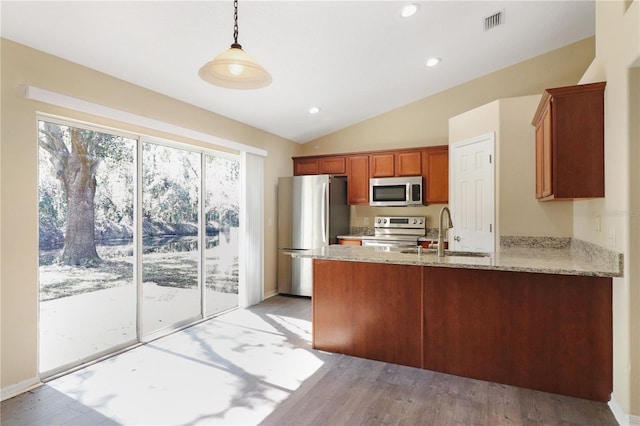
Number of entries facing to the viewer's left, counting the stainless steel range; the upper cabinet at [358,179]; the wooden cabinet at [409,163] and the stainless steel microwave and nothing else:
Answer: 0

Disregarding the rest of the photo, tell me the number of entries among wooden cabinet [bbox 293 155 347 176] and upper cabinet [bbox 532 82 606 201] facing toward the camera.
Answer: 1

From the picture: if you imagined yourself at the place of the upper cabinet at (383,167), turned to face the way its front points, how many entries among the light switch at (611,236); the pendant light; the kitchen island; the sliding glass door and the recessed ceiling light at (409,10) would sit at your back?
0

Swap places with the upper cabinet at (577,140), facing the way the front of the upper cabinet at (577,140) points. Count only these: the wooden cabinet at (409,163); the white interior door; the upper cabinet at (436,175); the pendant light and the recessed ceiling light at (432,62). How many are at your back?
0

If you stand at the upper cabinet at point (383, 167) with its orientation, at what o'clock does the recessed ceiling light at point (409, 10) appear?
The recessed ceiling light is roughly at 12 o'clock from the upper cabinet.

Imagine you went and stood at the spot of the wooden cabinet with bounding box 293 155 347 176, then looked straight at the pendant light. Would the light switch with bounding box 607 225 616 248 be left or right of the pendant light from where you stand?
left

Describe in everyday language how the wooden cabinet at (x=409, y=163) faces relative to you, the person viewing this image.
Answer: facing the viewer

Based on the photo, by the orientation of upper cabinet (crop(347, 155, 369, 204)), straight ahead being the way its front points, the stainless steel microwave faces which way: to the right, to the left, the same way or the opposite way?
the same way

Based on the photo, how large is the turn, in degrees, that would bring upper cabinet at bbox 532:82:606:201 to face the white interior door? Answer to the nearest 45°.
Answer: approximately 45° to its right

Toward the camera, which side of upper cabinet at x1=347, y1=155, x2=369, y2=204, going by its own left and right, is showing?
front

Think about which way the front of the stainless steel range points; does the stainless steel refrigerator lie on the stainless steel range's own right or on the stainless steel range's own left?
on the stainless steel range's own right

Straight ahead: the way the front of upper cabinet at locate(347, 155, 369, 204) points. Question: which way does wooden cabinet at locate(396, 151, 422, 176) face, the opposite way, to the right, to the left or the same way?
the same way

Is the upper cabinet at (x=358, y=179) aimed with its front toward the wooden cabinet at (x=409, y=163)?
no

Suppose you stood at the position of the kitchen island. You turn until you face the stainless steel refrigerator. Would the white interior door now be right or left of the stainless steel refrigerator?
right

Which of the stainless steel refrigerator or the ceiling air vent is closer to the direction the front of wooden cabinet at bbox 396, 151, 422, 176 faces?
the ceiling air vent

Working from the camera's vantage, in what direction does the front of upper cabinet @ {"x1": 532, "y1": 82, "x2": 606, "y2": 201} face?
facing to the left of the viewer

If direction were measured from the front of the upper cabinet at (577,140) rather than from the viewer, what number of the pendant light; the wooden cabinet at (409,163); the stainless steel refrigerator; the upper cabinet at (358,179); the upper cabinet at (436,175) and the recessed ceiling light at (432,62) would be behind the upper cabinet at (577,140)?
0
